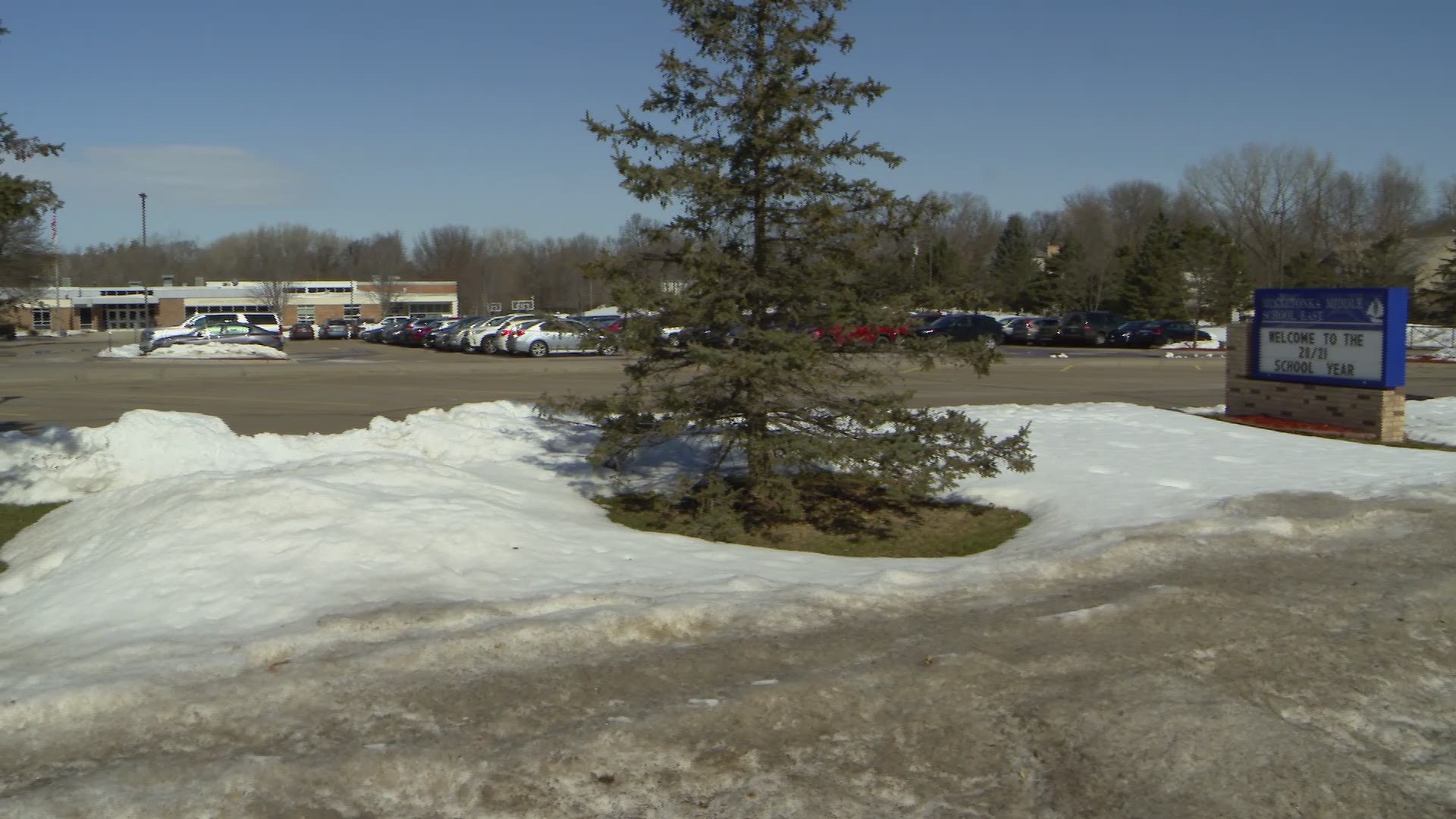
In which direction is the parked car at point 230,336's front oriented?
to the viewer's left

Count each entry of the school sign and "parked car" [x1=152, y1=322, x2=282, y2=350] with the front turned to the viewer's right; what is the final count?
0

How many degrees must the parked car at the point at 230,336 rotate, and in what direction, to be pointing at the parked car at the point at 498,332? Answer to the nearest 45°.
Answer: approximately 135° to its left

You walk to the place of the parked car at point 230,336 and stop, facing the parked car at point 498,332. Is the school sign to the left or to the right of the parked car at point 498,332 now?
right

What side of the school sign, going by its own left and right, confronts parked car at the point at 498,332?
right

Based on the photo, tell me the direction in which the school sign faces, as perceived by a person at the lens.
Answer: facing the viewer and to the left of the viewer

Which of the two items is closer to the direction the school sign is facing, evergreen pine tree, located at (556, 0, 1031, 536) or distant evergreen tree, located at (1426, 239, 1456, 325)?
the evergreen pine tree

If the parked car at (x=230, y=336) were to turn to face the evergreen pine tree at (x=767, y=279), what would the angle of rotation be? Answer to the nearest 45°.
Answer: approximately 90° to its left

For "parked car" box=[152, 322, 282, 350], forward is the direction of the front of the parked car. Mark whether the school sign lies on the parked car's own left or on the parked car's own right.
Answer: on the parked car's own left
